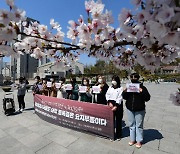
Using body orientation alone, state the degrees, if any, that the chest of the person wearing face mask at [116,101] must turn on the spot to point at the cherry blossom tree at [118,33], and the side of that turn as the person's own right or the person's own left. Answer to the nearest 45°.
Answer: approximately 45° to the person's own left

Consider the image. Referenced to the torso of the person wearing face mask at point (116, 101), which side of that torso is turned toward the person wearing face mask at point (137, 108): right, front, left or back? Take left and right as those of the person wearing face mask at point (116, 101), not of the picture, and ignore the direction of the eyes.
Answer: left

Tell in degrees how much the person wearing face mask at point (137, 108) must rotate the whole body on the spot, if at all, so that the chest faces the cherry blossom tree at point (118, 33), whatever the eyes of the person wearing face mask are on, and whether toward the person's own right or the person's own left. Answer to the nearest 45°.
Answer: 0° — they already face it

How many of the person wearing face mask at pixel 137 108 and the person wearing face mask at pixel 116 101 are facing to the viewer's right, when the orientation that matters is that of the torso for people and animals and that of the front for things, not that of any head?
0

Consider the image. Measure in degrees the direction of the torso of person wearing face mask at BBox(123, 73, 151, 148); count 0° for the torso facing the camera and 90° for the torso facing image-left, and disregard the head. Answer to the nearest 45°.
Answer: approximately 0°

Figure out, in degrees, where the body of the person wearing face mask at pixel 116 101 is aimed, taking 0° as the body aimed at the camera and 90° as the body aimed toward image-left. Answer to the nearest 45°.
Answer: approximately 45°
